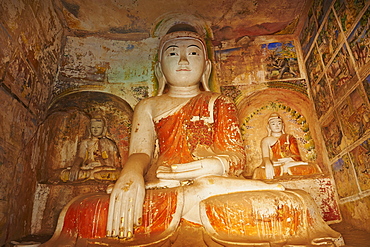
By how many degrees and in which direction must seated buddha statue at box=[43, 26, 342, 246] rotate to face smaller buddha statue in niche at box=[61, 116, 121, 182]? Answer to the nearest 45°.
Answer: approximately 135° to its right

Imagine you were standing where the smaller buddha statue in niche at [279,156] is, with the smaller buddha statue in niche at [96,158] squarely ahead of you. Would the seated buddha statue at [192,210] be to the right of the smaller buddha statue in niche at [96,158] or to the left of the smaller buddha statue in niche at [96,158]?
left

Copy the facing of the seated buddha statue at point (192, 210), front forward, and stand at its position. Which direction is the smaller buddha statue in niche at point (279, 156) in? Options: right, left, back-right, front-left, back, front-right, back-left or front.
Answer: back-left

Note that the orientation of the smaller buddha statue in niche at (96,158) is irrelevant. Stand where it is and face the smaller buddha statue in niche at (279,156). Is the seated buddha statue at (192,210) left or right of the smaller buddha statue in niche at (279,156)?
right

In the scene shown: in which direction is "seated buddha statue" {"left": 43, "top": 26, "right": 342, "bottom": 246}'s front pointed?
toward the camera
